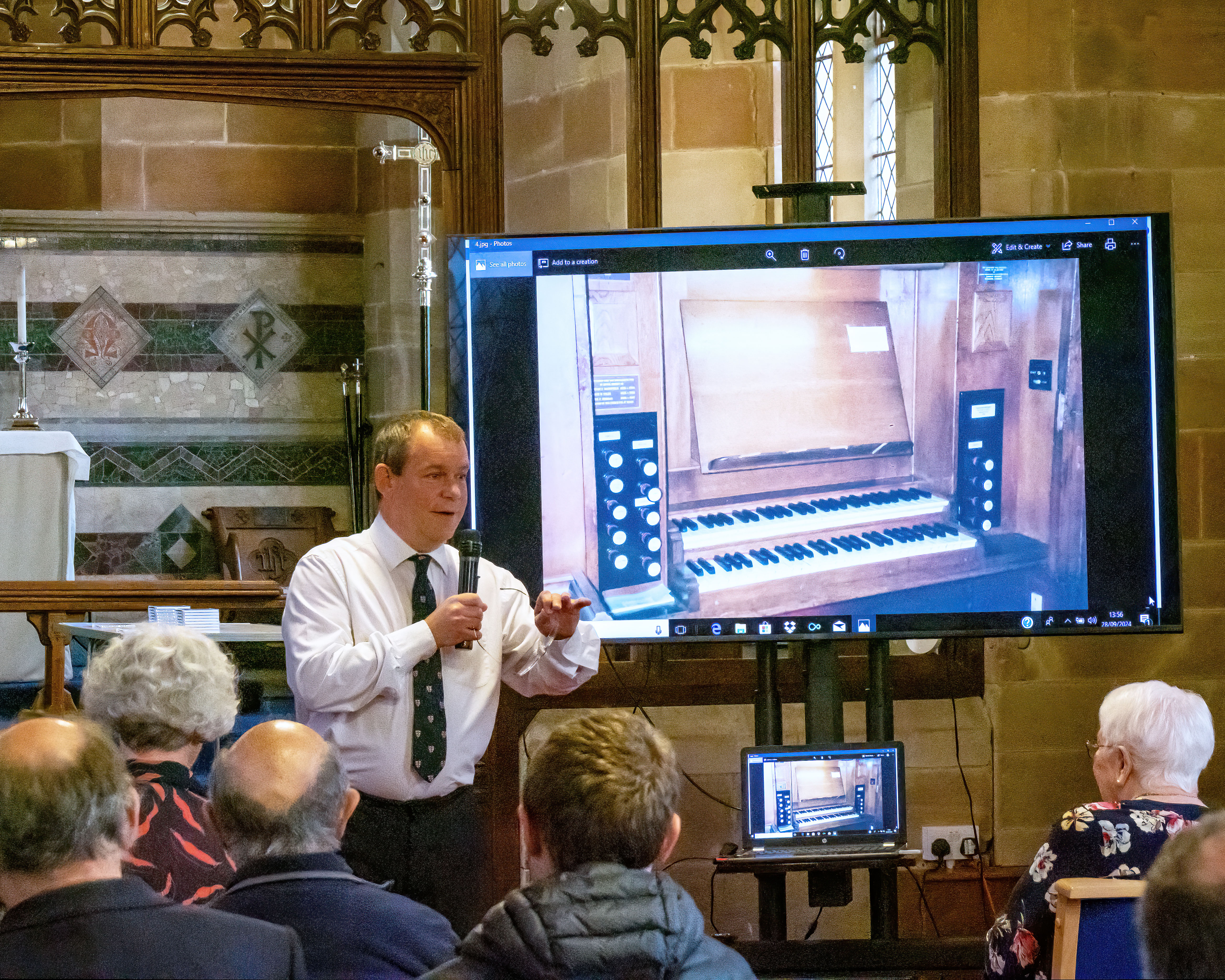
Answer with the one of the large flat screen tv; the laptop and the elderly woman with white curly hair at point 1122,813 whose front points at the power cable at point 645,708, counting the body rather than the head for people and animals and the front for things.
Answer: the elderly woman with white curly hair

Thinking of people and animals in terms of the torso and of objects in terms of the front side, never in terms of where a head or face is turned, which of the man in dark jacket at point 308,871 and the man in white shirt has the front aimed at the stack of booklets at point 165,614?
the man in dark jacket

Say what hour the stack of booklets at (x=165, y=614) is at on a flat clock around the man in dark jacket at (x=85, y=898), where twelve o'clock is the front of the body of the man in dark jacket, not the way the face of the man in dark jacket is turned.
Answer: The stack of booklets is roughly at 12 o'clock from the man in dark jacket.

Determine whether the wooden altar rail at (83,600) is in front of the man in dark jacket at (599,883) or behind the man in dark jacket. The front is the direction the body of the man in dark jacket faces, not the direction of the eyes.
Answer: in front

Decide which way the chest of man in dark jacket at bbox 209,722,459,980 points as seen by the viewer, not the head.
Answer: away from the camera

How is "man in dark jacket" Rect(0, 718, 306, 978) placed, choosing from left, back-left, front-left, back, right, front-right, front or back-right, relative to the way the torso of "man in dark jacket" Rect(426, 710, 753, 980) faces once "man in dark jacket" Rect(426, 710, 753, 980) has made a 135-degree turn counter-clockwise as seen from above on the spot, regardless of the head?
front-right

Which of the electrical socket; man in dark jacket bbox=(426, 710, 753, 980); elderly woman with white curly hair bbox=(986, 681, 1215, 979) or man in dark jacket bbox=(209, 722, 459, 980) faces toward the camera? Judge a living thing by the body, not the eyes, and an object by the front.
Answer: the electrical socket

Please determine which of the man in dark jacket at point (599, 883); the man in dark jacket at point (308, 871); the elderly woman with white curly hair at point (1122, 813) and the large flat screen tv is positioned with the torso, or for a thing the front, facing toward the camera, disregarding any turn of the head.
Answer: the large flat screen tv

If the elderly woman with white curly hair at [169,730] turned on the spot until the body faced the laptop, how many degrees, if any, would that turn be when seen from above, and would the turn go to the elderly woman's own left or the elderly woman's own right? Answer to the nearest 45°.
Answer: approximately 45° to the elderly woman's own right

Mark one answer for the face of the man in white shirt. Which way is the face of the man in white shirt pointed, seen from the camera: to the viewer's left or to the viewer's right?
to the viewer's right

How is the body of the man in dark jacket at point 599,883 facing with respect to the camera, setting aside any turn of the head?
away from the camera

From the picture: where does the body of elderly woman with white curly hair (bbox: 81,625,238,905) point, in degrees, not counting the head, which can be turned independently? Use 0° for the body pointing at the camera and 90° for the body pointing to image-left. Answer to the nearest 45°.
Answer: approximately 180°

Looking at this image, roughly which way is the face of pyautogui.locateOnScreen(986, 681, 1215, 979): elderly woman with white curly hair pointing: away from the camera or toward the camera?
away from the camera

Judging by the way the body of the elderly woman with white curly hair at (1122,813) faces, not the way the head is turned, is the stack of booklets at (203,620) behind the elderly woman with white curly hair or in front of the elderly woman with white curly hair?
in front

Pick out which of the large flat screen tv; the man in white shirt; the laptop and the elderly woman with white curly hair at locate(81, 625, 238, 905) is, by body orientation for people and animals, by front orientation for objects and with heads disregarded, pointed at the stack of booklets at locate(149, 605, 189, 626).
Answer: the elderly woman with white curly hair

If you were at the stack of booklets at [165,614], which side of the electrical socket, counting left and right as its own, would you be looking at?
right

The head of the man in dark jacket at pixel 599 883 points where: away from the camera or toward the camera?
away from the camera
